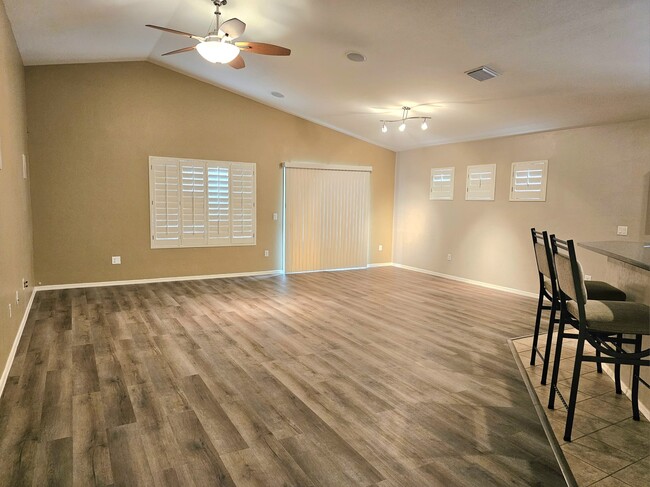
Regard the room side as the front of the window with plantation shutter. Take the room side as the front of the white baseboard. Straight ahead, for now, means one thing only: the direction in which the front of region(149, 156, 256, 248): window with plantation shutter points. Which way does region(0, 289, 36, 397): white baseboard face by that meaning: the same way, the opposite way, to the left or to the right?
to the left

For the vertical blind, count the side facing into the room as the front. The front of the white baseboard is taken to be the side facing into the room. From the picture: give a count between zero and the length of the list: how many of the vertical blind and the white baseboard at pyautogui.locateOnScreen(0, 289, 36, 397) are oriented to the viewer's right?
1

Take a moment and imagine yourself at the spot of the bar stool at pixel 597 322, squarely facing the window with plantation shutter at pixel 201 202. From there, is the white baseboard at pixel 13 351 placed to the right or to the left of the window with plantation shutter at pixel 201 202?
left

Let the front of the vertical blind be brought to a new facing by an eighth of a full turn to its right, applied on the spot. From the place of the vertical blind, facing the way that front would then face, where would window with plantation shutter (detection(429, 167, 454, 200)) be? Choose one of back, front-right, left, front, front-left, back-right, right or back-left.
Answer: back-left

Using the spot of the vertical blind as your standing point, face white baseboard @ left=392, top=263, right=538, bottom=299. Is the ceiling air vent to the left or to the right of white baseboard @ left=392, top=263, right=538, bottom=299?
right

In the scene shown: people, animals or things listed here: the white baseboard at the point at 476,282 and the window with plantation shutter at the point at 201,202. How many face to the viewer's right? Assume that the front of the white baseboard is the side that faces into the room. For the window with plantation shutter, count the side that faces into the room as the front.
0

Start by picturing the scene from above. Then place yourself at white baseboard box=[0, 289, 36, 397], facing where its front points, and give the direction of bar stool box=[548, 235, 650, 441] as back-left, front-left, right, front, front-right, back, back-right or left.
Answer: front-right

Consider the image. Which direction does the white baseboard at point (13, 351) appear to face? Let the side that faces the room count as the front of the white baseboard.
to the viewer's right

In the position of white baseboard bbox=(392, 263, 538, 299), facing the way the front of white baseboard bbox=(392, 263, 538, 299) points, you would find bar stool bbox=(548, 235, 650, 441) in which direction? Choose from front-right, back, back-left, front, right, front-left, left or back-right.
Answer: front-left

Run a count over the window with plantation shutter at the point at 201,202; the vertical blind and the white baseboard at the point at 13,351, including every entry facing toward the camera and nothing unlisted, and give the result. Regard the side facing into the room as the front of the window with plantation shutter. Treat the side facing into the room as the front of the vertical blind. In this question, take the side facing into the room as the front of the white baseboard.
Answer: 2

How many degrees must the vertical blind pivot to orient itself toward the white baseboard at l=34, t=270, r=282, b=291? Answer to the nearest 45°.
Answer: approximately 45° to its right

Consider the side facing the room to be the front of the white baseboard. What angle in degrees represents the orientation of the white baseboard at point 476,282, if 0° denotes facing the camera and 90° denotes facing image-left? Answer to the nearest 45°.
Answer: approximately 45°

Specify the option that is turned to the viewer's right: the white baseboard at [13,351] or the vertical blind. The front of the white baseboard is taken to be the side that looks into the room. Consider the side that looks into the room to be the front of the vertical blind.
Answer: the white baseboard

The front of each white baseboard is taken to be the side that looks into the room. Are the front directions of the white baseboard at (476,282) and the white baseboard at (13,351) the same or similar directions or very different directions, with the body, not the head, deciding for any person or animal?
very different directions
